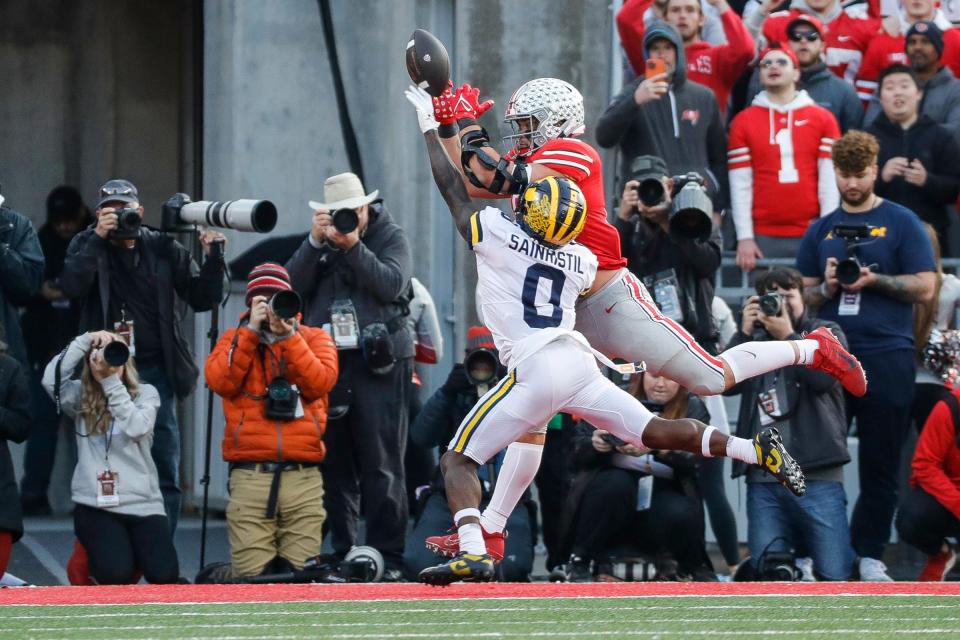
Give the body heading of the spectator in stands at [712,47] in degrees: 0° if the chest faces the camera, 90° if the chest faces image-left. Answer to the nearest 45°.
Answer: approximately 0°

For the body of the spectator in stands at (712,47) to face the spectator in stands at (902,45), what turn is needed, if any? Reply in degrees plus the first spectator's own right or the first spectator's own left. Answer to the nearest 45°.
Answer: approximately 90° to the first spectator's own left

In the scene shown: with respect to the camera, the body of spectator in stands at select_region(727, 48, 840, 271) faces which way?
toward the camera

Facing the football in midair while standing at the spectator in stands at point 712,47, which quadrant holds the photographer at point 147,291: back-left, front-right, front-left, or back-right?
front-right

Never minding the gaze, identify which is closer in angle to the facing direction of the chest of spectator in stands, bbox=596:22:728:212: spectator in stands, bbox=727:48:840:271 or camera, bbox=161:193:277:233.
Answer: the camera

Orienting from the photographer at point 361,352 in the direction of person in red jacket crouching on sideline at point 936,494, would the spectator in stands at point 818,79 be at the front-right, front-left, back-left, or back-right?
front-left

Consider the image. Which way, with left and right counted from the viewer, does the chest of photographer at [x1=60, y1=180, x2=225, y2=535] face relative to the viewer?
facing the viewer

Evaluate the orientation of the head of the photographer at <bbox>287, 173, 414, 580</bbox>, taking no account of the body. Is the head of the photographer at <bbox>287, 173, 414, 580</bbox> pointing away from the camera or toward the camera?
toward the camera

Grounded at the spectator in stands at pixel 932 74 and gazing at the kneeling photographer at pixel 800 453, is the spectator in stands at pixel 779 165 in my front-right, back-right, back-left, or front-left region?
front-right

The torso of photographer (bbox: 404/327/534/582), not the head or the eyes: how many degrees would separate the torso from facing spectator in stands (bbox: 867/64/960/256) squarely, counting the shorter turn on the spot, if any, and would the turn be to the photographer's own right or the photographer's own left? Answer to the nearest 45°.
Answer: approximately 90° to the photographer's own left

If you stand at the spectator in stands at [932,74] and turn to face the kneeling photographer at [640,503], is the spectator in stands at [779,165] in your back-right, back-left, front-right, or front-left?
front-right

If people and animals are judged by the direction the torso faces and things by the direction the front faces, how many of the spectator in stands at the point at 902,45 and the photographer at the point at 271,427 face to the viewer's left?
0

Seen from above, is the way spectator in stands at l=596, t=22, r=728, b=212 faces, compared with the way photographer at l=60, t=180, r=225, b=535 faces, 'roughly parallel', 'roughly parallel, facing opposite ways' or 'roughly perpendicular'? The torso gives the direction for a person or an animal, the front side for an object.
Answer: roughly parallel
